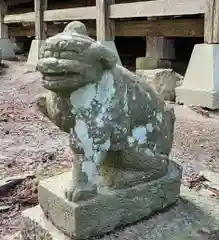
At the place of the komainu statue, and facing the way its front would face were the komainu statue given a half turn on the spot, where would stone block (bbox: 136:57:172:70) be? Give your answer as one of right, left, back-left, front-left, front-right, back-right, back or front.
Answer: front-left

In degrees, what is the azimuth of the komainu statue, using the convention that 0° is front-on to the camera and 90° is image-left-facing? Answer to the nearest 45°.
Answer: approximately 45°

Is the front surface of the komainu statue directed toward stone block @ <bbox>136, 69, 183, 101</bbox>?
no

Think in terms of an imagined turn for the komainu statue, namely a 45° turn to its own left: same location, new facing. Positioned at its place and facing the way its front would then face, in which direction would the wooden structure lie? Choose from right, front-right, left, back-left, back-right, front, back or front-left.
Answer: back

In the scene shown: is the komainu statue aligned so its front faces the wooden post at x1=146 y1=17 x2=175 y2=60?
no

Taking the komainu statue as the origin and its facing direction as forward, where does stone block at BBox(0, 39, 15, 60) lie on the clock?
The stone block is roughly at 4 o'clock from the komainu statue.

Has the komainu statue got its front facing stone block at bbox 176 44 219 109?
no
